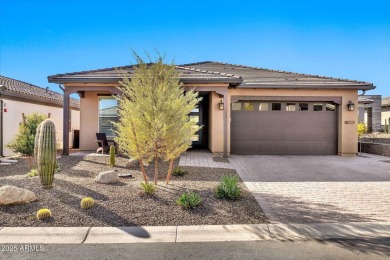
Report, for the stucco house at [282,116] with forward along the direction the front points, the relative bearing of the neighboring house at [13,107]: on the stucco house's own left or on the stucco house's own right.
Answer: on the stucco house's own right

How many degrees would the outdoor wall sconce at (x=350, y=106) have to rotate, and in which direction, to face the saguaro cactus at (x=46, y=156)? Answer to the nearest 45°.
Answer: approximately 45° to its right

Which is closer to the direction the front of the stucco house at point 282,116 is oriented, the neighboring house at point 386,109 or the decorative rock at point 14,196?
the decorative rock

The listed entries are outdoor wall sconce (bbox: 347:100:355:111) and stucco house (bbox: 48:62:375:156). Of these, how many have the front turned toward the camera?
2

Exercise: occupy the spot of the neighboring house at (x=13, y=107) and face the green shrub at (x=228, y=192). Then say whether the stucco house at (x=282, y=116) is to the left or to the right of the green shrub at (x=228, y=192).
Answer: left

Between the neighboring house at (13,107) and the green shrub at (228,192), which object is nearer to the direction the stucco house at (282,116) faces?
the green shrub

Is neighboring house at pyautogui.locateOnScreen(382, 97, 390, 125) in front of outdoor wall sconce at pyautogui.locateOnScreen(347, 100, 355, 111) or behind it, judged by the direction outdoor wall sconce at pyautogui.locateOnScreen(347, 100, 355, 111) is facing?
behind

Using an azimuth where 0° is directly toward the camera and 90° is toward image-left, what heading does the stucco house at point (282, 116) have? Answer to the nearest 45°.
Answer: approximately 0°

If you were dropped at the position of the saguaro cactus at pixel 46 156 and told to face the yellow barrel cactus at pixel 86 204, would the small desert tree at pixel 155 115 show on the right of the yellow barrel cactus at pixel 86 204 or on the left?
left
